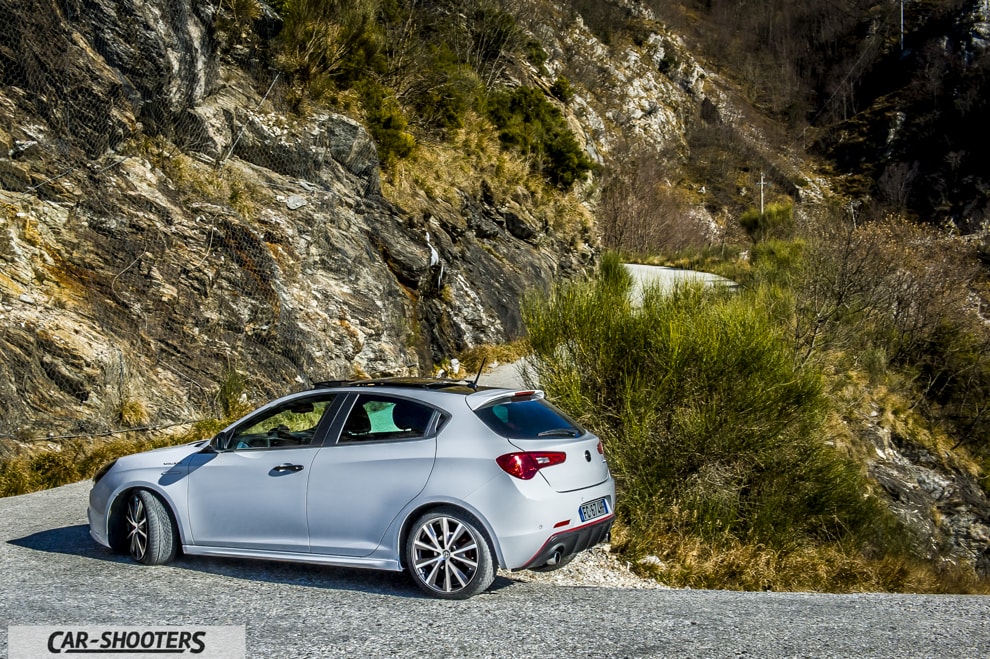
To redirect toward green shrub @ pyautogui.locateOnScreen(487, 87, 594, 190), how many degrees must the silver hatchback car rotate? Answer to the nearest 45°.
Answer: approximately 45° to its right

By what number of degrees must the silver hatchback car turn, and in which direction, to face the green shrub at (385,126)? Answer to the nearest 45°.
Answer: approximately 45° to its right

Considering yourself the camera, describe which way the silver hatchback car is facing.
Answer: facing away from the viewer and to the left of the viewer

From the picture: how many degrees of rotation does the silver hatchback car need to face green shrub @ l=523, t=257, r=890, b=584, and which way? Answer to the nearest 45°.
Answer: approximately 90° to its right

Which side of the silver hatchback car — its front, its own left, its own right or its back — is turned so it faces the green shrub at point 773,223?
right

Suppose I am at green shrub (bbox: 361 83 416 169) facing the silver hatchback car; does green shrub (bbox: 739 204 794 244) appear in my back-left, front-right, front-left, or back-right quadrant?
back-left
